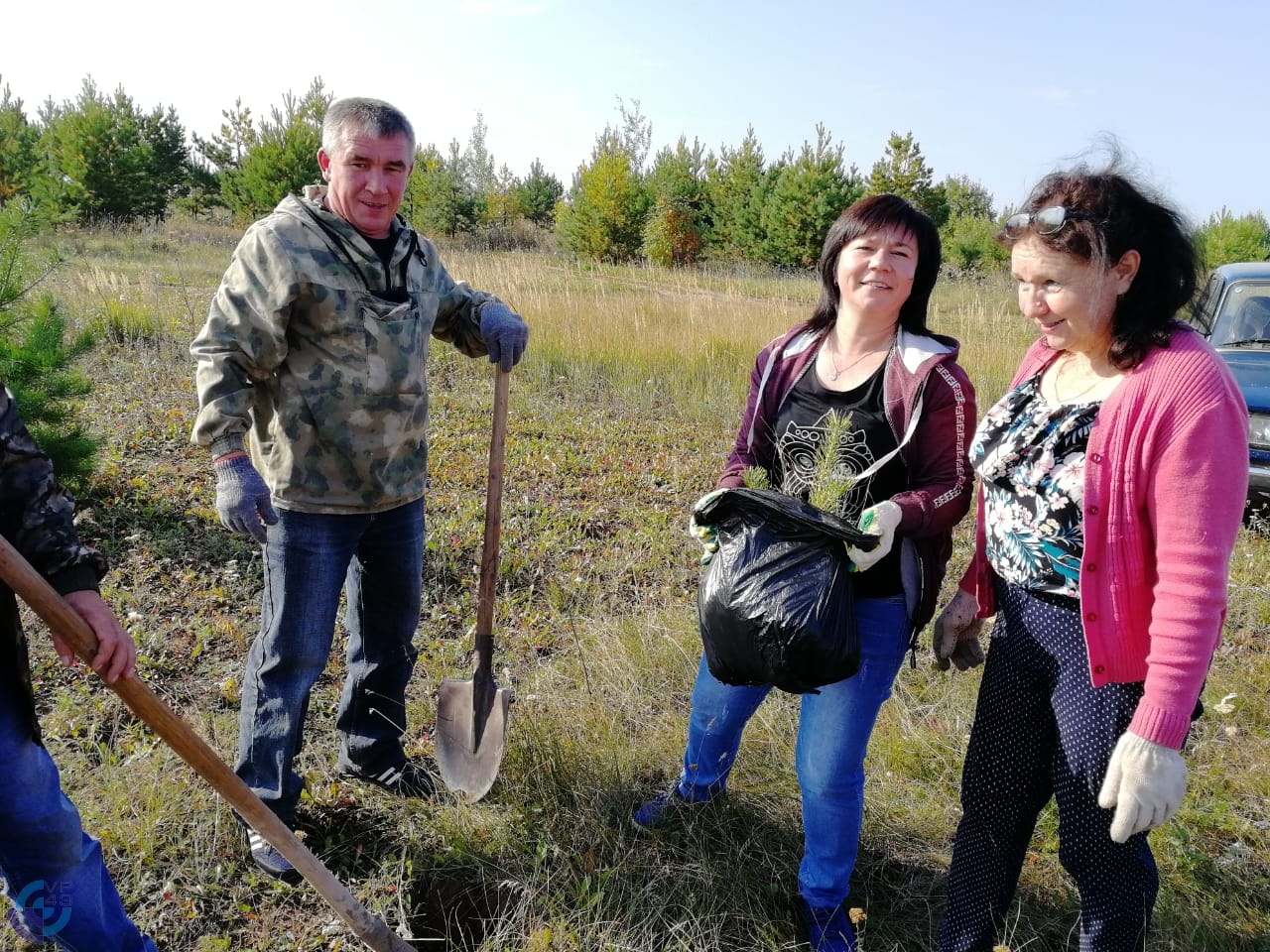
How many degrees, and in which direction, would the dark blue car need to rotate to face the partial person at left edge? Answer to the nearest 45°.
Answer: approximately 45° to its right

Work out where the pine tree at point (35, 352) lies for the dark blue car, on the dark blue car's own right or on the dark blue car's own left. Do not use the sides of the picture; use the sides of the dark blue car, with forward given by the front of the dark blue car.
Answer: on the dark blue car's own right

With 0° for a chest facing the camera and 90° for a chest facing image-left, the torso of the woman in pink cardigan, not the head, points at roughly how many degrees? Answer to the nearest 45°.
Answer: approximately 45°

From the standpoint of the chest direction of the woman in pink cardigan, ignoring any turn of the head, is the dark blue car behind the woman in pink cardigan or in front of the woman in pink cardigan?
behind

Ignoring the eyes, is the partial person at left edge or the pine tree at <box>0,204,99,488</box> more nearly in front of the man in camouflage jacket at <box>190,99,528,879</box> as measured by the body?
the partial person at left edge

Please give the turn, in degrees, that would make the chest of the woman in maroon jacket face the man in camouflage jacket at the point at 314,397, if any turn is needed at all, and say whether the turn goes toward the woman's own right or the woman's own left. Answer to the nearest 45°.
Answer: approximately 45° to the woman's own right
